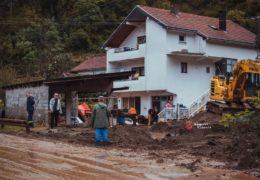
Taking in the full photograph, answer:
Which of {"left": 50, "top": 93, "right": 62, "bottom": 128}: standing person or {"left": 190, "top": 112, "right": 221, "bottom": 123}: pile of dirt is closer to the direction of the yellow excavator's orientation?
the pile of dirt

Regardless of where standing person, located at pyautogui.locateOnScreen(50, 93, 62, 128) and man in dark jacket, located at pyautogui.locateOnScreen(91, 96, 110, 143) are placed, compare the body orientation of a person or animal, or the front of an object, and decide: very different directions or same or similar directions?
very different directions

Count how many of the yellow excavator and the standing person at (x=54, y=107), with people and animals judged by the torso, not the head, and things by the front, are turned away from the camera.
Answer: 0

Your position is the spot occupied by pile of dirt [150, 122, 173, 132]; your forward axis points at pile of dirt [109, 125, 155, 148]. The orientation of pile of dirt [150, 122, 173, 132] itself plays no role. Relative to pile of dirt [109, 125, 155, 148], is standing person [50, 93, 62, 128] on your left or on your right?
right

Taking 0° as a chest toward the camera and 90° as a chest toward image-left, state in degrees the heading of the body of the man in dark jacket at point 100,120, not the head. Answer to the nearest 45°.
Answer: approximately 180°

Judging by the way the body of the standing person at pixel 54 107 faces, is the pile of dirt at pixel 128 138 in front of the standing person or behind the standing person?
in front

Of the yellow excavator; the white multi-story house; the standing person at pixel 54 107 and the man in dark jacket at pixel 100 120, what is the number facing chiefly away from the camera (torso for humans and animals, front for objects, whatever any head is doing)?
1

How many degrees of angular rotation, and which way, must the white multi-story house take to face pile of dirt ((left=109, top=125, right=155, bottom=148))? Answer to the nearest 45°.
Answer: approximately 45° to its left

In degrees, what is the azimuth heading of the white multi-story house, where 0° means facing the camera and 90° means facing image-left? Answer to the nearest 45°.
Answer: approximately 45°

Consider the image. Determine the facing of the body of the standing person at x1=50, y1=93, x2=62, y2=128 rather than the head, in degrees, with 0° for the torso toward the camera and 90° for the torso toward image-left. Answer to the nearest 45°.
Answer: approximately 0°
